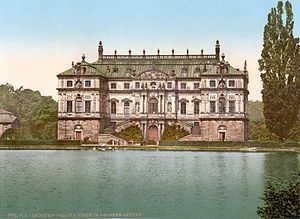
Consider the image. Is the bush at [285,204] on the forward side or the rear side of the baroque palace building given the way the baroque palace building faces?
on the forward side

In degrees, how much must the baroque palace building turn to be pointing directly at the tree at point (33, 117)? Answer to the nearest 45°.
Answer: approximately 45° to its right

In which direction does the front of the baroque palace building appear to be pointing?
toward the camera

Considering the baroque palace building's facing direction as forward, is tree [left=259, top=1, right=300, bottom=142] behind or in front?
in front
